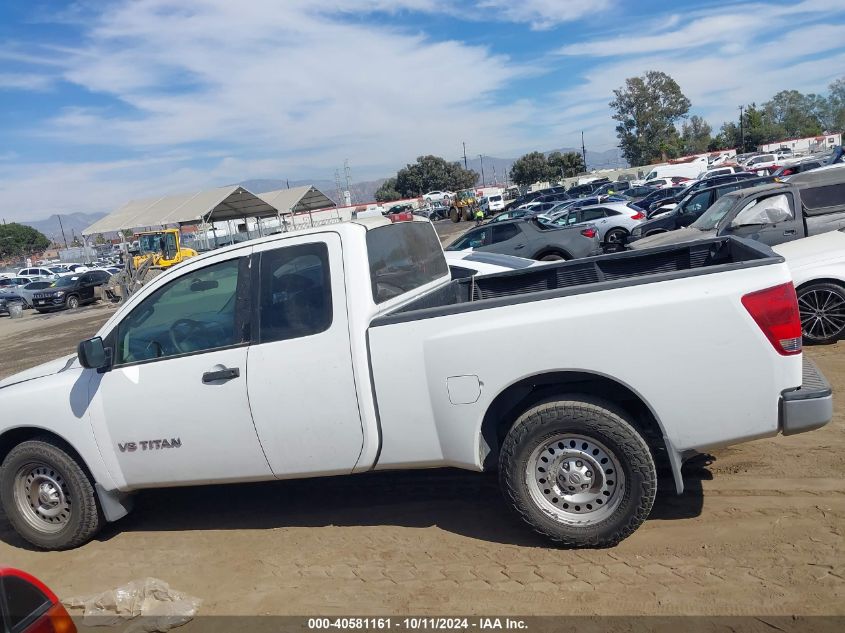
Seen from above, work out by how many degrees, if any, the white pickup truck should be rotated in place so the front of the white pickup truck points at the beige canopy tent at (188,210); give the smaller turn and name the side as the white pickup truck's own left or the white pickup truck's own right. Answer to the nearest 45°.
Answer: approximately 90° to the white pickup truck's own right

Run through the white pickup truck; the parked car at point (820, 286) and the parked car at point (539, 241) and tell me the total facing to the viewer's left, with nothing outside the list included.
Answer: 3

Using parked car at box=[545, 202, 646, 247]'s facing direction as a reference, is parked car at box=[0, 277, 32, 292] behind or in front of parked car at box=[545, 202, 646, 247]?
in front

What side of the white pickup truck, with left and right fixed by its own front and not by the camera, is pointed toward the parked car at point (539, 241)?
right

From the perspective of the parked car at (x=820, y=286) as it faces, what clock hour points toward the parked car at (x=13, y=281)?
the parked car at (x=13, y=281) is roughly at 1 o'clock from the parked car at (x=820, y=286).

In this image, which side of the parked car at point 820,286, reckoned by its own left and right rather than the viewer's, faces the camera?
left

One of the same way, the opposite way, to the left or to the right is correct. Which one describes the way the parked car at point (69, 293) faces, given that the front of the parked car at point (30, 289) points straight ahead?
the same way

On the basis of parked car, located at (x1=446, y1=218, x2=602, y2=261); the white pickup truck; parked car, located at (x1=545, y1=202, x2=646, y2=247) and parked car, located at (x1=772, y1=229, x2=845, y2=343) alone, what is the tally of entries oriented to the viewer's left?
4

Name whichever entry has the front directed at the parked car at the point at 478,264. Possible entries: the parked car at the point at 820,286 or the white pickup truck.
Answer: the parked car at the point at 820,286

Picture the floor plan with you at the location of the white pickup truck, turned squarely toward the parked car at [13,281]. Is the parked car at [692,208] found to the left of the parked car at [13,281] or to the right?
right

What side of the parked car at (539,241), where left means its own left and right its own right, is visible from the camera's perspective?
left

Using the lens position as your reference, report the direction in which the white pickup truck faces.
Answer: facing to the left of the viewer
